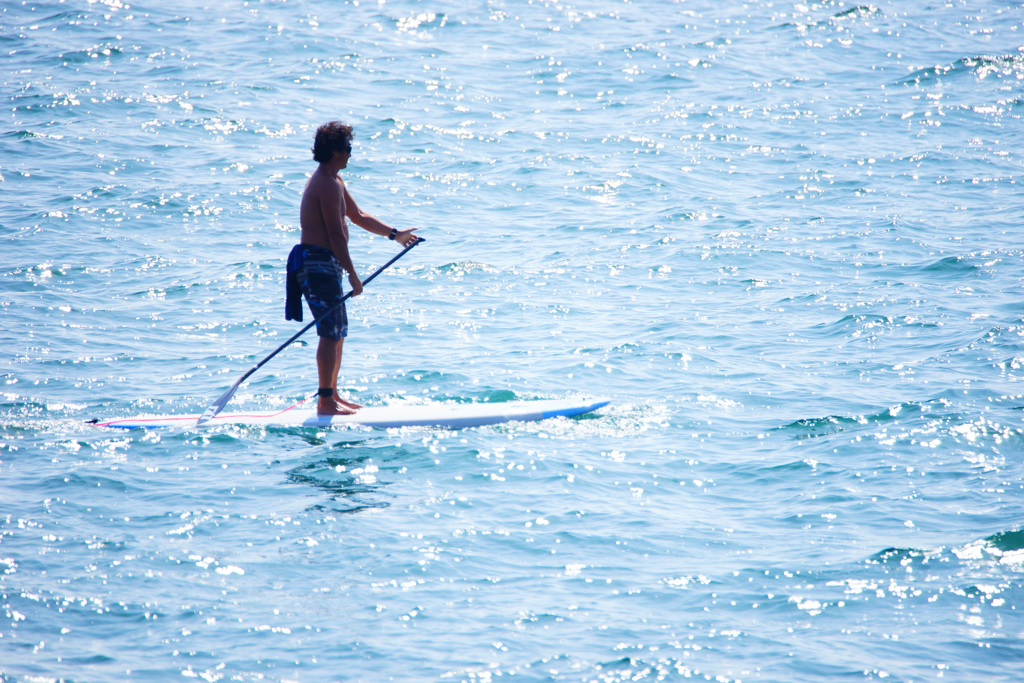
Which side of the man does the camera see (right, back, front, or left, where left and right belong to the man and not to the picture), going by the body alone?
right

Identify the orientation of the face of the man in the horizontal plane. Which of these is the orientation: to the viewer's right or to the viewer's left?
to the viewer's right

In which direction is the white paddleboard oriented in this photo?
to the viewer's right
